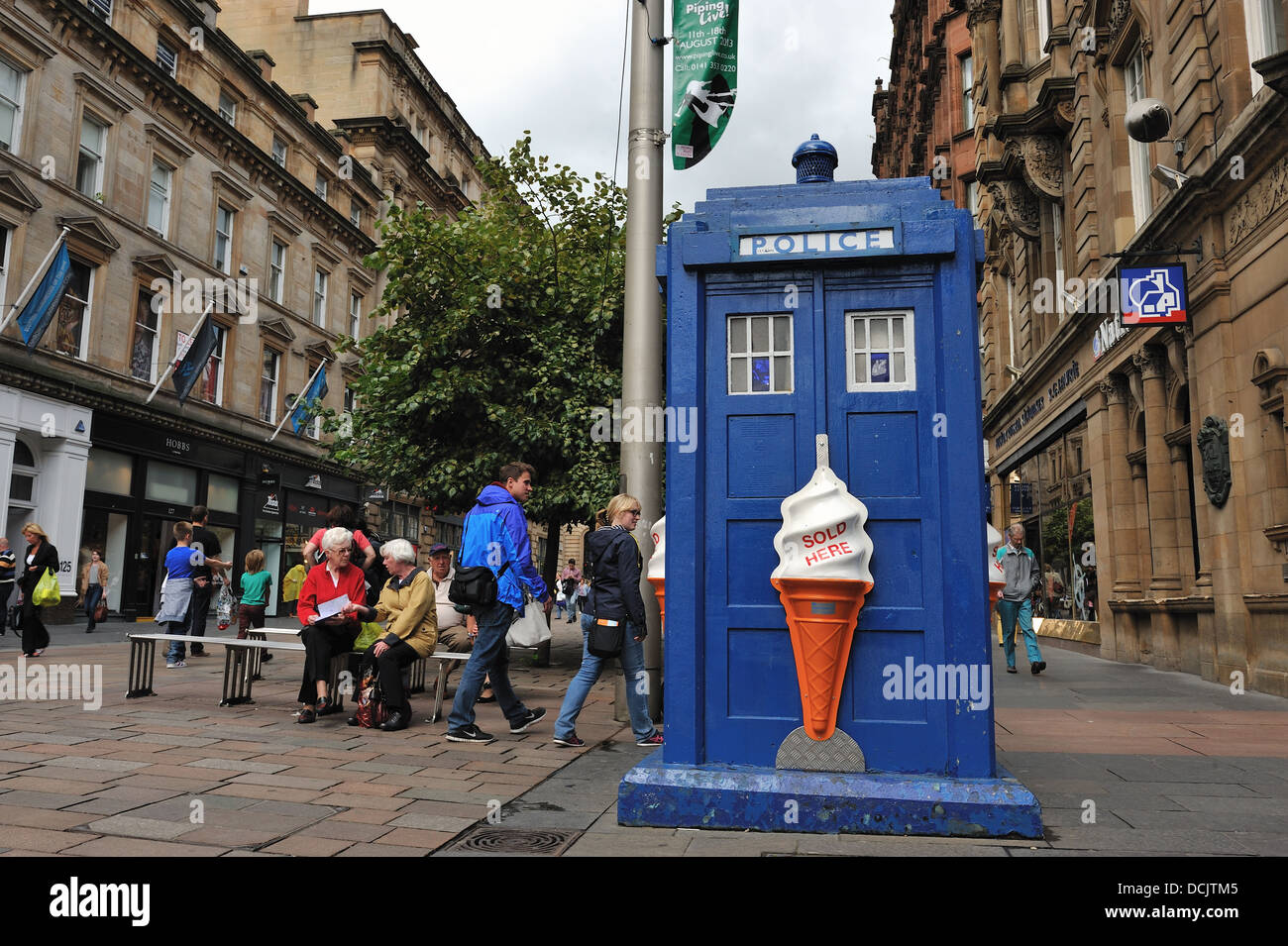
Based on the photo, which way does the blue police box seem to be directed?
toward the camera

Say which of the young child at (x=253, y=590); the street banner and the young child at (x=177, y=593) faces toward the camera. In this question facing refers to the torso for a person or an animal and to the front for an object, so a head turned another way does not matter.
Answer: the street banner

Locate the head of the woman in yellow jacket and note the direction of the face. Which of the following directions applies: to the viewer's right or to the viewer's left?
to the viewer's left

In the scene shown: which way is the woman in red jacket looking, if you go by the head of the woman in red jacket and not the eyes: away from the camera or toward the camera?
toward the camera

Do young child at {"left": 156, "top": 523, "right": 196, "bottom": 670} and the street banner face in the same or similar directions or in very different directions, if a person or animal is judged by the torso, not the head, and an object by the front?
very different directions

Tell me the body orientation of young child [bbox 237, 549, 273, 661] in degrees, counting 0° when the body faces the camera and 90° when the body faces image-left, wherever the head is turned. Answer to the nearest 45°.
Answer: approximately 180°

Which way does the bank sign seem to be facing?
toward the camera

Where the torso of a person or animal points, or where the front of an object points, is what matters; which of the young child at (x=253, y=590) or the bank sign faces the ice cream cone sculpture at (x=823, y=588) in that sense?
the bank sign
